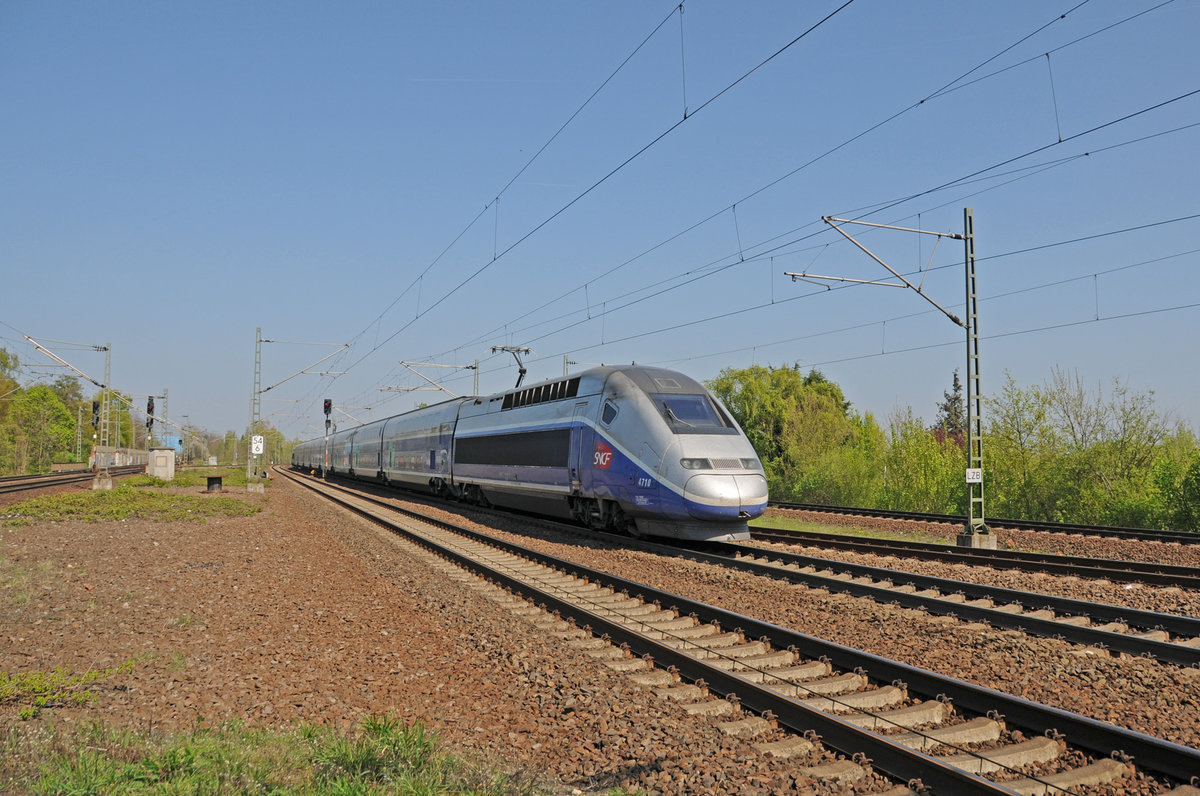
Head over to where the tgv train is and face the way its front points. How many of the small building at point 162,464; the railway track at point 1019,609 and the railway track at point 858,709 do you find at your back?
1

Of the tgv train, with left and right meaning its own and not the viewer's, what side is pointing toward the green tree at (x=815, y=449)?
left

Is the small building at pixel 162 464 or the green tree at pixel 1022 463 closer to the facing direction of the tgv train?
the green tree

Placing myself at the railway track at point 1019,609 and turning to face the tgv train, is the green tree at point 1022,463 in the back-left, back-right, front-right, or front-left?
front-right

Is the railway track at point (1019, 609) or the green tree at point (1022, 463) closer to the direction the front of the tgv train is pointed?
the railway track

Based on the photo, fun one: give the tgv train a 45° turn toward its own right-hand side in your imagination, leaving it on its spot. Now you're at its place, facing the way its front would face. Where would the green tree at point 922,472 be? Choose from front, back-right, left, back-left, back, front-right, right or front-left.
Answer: back-left

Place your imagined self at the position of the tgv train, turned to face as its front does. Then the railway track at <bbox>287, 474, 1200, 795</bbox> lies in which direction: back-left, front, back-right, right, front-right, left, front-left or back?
front-right

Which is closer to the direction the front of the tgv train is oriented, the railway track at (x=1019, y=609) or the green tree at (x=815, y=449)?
the railway track

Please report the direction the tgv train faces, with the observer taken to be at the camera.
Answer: facing the viewer and to the right of the viewer
